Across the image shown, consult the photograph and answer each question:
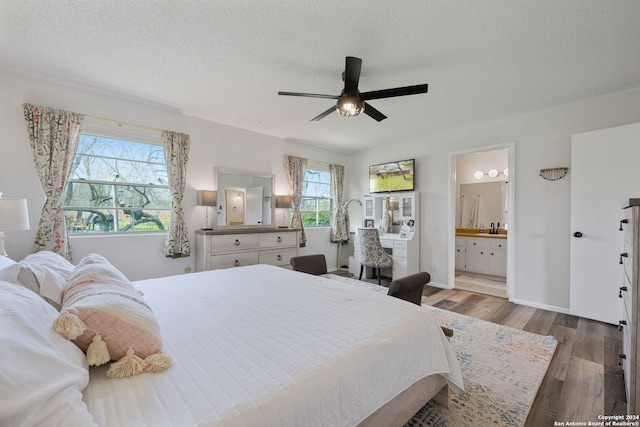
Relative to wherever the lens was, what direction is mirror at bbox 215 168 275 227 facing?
facing the viewer and to the right of the viewer

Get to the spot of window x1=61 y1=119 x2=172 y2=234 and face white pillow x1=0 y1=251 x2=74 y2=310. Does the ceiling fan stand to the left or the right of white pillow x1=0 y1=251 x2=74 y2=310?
left

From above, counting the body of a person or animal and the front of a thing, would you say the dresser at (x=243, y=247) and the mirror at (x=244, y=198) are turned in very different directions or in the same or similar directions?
same or similar directions

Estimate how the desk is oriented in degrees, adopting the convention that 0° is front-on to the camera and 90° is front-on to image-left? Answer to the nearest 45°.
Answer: approximately 45°

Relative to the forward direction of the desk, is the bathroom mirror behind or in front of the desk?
behind

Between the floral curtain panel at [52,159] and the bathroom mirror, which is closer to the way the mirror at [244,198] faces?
the bathroom mirror

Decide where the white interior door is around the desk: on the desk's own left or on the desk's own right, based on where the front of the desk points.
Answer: on the desk's own left

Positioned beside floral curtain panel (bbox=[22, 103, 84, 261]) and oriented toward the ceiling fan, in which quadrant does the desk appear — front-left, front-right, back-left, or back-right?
front-left

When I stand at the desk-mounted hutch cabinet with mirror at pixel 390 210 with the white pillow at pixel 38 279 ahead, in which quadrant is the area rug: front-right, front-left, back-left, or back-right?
front-left

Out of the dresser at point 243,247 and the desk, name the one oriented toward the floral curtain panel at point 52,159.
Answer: the desk

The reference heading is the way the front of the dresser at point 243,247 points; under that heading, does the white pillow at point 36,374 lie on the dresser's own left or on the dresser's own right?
on the dresser's own right

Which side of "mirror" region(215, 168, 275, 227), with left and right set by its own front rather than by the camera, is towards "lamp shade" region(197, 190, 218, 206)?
right

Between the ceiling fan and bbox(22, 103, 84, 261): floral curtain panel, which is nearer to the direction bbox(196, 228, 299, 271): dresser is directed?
the ceiling fan

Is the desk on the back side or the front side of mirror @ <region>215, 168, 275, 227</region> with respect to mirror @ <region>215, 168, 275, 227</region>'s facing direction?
on the front side

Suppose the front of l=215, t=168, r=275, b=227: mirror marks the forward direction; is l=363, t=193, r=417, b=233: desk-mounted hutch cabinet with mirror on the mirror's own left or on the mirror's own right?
on the mirror's own left

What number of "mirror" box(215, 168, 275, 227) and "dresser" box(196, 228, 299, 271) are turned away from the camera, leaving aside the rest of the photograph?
0

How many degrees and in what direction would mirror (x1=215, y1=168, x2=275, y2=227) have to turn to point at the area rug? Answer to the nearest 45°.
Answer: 0° — it already faces it

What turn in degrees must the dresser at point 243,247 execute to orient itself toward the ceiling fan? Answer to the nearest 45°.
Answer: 0° — it already faces it
